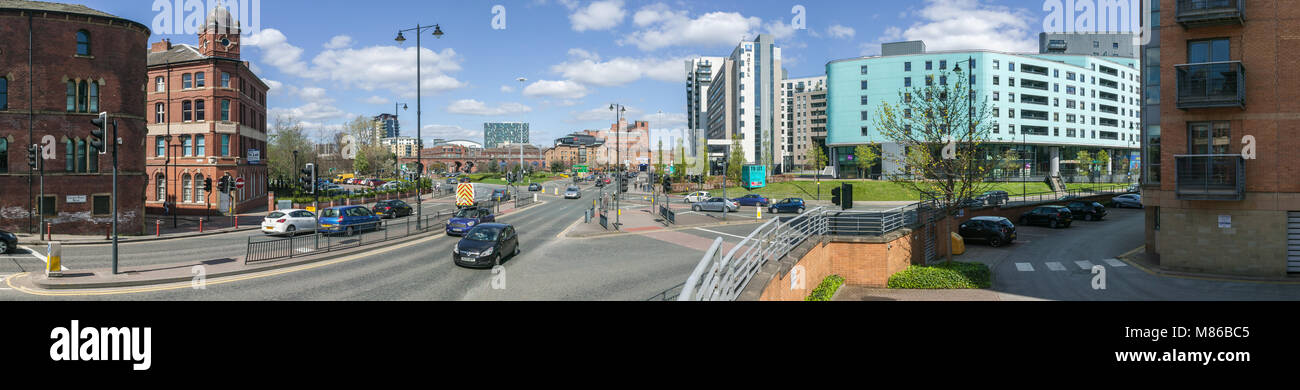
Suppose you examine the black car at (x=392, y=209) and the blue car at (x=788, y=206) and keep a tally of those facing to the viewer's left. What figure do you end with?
1

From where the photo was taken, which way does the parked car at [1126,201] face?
to the viewer's left
